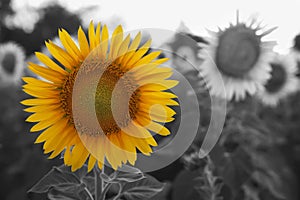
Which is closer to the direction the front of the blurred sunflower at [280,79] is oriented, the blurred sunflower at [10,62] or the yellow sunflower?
the yellow sunflower

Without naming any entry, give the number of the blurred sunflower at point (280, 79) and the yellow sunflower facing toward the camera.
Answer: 2

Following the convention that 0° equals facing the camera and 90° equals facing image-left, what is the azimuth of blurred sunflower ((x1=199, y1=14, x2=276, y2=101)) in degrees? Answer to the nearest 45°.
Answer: approximately 0°

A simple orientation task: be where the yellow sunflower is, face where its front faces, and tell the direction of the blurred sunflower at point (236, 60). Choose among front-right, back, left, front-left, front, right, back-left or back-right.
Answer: back-left

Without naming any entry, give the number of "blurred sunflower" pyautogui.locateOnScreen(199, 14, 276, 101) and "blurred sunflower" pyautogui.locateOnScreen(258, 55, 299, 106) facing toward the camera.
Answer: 2

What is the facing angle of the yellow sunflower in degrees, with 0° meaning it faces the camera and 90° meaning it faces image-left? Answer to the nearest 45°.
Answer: approximately 0°

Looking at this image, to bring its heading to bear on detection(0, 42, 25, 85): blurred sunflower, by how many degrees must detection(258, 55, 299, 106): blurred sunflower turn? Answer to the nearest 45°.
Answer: approximately 90° to its right
